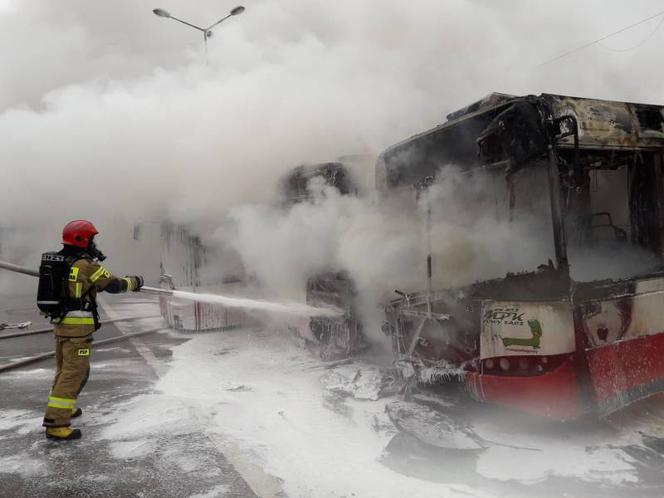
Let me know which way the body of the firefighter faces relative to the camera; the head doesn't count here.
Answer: to the viewer's right

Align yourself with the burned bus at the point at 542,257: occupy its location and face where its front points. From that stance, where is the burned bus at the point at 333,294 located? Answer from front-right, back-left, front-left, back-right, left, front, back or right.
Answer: right

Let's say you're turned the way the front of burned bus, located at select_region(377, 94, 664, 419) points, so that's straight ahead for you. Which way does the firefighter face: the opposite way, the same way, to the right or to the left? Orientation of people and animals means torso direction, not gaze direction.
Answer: the opposite way

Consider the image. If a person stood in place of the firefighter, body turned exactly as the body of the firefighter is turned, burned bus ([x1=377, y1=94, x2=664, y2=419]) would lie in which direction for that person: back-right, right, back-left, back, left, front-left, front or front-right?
front-right

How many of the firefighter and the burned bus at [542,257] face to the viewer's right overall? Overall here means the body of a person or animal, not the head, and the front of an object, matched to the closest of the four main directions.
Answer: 1

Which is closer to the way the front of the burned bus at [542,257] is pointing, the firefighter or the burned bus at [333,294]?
the firefighter

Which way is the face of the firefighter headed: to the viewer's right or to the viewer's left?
to the viewer's right

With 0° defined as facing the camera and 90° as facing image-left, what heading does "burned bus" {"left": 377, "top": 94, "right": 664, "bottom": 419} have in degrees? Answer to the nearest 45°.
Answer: approximately 45°
